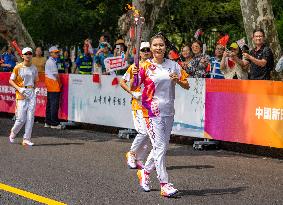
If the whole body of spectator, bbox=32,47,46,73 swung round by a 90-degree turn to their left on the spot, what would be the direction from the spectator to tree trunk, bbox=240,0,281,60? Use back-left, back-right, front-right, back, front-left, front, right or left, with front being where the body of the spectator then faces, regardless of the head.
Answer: front-right

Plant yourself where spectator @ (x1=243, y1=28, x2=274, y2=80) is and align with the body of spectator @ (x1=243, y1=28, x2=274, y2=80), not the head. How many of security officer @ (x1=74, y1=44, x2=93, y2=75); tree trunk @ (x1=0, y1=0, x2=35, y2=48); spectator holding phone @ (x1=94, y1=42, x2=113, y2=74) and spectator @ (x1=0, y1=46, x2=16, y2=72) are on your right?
4

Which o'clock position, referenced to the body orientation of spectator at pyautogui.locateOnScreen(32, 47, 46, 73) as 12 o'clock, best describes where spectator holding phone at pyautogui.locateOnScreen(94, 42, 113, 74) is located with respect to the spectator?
The spectator holding phone is roughly at 10 o'clock from the spectator.

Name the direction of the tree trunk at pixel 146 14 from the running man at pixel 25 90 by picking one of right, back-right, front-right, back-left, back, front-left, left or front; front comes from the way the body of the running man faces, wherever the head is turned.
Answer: left

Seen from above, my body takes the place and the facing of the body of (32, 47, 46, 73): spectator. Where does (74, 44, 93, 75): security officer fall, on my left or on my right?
on my left

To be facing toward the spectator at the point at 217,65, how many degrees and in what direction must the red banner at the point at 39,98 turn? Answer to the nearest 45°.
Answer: approximately 45° to its left

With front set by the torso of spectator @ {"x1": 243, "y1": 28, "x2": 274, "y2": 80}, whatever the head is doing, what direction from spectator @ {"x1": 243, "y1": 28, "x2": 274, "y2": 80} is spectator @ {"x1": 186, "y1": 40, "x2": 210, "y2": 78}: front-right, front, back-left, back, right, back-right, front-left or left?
right

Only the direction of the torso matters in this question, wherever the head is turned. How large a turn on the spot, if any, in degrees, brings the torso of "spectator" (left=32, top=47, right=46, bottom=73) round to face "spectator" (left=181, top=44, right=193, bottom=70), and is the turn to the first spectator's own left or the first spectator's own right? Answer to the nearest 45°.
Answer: approximately 45° to the first spectator's own left

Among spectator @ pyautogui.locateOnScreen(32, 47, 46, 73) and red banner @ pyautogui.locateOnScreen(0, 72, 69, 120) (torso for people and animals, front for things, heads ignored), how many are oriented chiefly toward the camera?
2

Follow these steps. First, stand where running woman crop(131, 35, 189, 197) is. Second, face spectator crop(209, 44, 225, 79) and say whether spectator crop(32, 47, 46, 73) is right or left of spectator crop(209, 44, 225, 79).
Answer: left
